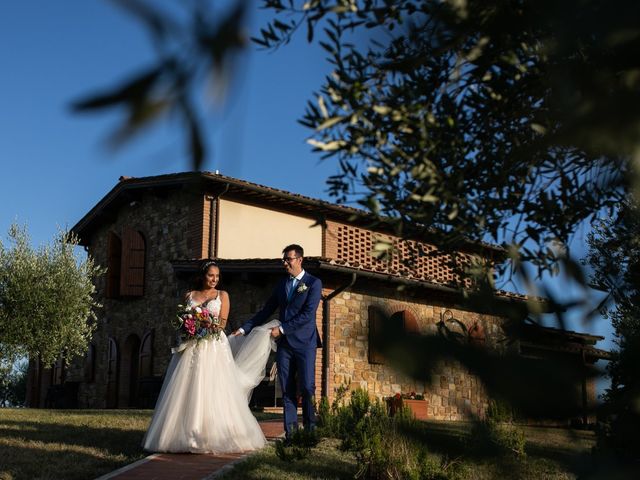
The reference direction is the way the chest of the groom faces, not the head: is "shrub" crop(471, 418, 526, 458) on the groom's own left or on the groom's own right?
on the groom's own left

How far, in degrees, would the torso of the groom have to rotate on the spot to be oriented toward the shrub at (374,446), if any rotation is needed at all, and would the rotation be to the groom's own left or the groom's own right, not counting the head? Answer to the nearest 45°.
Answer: approximately 45° to the groom's own left
